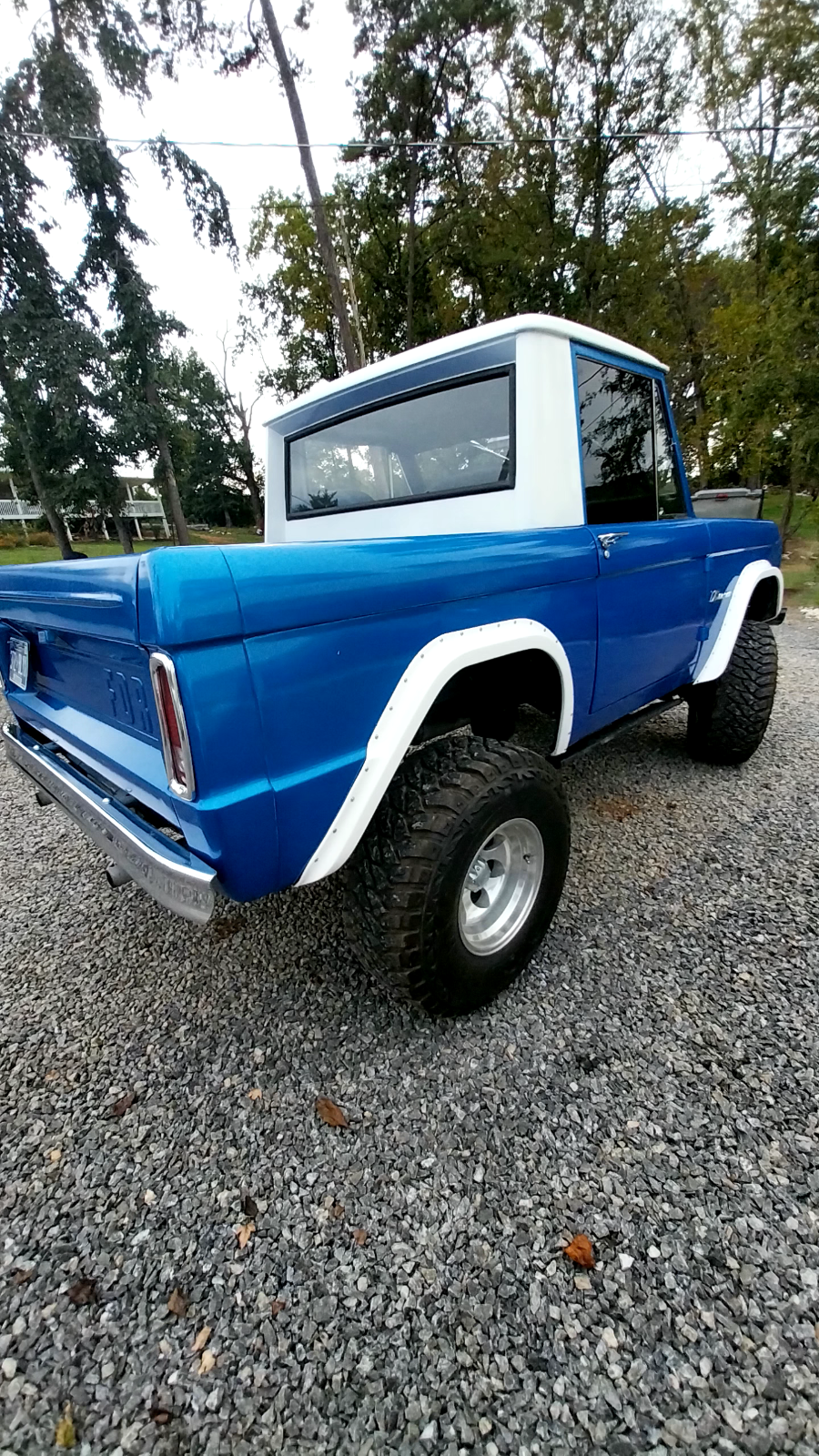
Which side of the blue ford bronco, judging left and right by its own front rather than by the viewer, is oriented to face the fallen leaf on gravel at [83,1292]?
back

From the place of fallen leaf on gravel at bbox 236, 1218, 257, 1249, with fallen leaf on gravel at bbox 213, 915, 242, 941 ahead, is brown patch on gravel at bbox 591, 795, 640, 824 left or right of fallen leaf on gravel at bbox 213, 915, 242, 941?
right

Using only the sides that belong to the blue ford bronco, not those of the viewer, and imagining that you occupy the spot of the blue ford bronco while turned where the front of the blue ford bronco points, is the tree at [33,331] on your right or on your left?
on your left

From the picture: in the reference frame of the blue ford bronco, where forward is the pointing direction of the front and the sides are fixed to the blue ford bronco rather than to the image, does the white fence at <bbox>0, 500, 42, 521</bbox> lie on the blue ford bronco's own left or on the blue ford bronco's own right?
on the blue ford bronco's own left

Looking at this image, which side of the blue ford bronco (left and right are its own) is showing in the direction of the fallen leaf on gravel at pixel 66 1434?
back

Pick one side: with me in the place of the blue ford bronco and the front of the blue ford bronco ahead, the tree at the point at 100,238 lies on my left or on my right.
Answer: on my left

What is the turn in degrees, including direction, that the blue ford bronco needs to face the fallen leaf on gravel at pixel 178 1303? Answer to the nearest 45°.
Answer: approximately 180°

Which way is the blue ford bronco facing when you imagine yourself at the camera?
facing away from the viewer and to the right of the viewer
